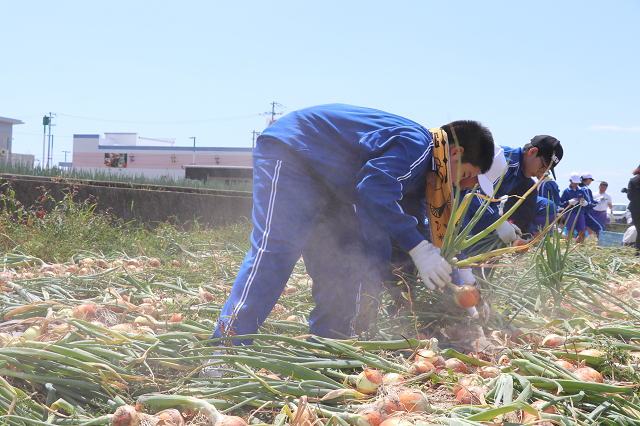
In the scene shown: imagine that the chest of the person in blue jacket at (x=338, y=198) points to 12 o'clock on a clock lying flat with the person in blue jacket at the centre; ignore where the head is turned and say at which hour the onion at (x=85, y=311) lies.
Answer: The onion is roughly at 6 o'clock from the person in blue jacket.

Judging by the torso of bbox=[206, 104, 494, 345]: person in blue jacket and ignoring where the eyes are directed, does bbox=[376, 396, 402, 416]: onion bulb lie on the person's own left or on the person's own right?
on the person's own right

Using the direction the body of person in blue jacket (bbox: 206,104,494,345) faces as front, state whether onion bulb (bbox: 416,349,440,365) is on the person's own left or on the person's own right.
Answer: on the person's own right

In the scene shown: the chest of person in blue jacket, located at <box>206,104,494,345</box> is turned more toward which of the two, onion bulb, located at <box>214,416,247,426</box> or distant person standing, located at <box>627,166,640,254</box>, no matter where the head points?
the distant person standing

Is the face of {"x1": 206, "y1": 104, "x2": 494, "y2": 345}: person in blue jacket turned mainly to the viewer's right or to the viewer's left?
to the viewer's right

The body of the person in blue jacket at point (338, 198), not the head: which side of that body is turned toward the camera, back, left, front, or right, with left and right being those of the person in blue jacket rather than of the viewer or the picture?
right
